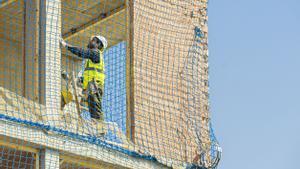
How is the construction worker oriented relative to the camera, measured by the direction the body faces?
to the viewer's left
